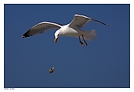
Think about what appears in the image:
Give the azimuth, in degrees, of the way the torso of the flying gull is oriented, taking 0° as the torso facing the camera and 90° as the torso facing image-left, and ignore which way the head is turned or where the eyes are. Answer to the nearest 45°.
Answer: approximately 45°
